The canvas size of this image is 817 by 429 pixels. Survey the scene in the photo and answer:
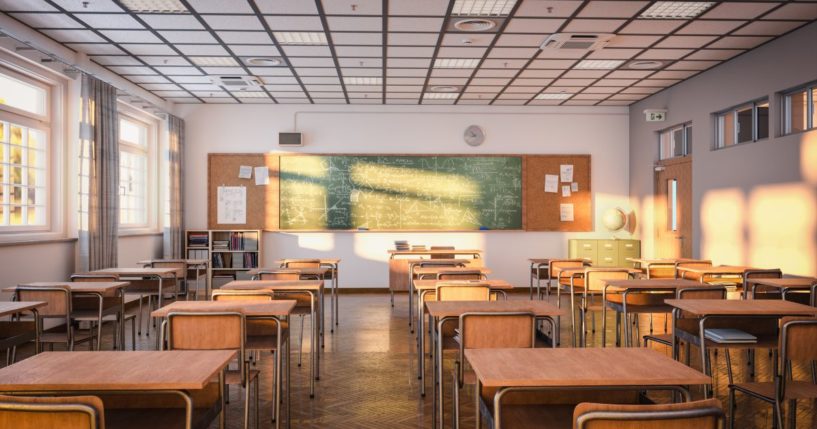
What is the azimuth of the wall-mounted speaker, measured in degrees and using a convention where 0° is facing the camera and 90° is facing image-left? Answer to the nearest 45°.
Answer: approximately 0°

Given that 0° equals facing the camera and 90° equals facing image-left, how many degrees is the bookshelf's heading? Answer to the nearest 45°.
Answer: approximately 0°

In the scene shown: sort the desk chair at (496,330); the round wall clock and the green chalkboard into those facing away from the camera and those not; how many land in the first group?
1

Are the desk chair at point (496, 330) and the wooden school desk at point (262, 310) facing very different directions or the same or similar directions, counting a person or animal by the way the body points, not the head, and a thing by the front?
very different directions

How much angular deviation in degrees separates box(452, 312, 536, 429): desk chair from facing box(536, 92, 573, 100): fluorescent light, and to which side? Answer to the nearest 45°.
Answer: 0° — it already faces it

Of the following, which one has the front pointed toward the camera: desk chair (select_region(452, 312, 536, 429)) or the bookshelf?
the bookshelf

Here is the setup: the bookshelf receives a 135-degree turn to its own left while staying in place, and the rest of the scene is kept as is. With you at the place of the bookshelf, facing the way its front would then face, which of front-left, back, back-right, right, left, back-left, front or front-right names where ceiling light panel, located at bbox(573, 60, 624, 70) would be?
right

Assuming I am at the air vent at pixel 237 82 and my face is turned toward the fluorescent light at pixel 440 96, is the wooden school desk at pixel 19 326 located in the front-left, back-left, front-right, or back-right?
back-right

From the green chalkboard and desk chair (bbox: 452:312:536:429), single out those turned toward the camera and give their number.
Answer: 1

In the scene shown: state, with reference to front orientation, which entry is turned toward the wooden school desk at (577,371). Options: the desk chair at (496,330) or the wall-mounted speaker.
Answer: the wall-mounted speaker

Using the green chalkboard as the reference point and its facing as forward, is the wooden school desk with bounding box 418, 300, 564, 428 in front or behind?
in front

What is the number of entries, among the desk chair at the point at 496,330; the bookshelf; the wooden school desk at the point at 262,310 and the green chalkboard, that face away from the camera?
1

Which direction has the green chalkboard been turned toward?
toward the camera

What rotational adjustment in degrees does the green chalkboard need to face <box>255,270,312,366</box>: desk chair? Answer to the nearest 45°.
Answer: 0° — it already faces it

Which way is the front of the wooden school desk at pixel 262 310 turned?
toward the camera

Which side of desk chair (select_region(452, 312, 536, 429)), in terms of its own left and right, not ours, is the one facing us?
back

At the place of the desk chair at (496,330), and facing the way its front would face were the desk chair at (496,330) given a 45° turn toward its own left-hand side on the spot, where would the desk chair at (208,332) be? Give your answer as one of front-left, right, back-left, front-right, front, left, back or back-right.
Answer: front-left
